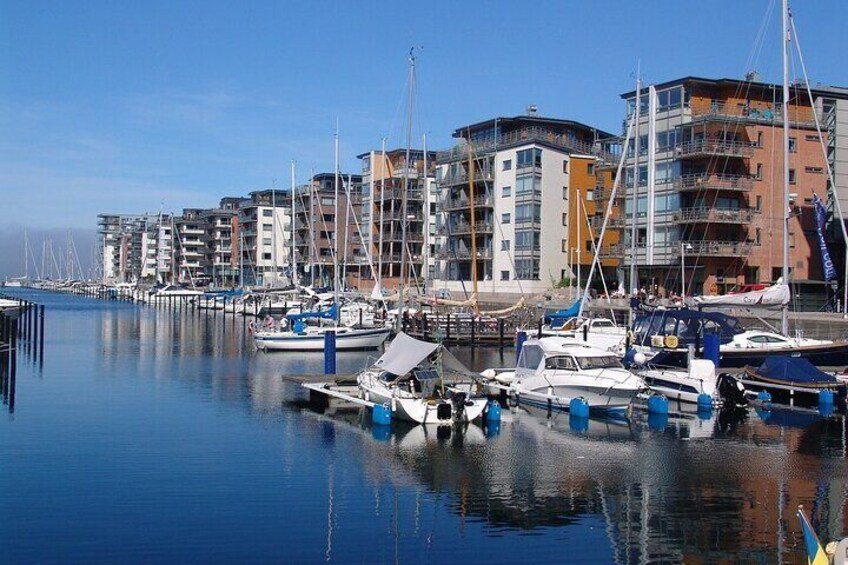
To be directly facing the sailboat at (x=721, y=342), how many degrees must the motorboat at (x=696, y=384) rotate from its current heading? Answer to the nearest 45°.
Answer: approximately 45° to its right

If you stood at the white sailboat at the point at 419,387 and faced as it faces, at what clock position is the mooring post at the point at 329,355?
The mooring post is roughly at 1 o'clock from the white sailboat.

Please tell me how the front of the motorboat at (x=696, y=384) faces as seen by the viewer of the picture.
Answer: facing away from the viewer and to the left of the viewer

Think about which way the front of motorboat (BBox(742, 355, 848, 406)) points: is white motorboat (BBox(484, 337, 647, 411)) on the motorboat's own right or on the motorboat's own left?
on the motorboat's own right

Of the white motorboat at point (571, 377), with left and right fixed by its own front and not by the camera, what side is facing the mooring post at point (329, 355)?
back

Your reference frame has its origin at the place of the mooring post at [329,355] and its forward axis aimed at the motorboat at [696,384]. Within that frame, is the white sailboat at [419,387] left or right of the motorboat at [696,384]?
right

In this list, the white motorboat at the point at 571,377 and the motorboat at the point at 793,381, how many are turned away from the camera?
0

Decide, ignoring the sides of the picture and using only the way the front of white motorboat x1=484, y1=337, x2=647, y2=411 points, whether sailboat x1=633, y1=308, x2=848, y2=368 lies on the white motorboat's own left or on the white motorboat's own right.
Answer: on the white motorboat's own left

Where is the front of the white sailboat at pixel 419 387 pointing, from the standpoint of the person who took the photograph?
facing away from the viewer and to the left of the viewer
